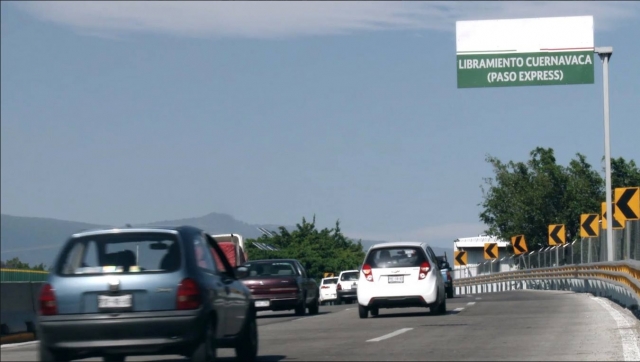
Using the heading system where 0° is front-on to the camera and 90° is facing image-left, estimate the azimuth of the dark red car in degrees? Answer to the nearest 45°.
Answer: approximately 225°

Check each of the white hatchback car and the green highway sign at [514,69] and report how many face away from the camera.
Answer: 1

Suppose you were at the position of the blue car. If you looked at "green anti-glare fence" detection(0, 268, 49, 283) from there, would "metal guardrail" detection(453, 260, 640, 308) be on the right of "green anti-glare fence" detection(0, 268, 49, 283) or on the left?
right

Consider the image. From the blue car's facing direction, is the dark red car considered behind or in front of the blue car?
in front

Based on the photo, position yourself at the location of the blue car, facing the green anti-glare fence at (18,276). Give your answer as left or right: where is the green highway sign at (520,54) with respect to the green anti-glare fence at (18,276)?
right

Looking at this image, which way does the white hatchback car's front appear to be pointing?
away from the camera

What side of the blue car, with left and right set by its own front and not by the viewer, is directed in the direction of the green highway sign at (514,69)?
front

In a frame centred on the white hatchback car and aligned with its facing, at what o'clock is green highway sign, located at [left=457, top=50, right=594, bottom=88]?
The green highway sign is roughly at 1 o'clock from the white hatchback car.

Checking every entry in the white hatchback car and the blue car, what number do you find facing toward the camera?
0

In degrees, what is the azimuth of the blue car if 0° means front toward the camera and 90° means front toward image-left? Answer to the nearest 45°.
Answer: approximately 225°

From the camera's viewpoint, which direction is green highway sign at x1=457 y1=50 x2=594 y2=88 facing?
toward the camera

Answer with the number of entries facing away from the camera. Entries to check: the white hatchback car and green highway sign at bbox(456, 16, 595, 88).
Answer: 1

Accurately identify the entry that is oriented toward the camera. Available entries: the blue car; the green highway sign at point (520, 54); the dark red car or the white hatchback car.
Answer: the green highway sign

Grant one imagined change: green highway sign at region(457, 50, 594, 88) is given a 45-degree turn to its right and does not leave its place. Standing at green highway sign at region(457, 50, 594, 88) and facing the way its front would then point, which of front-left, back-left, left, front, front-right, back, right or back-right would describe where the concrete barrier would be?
front

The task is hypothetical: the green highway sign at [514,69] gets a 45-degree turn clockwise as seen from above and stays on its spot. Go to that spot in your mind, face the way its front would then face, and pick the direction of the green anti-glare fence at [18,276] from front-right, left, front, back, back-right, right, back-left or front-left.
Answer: front
